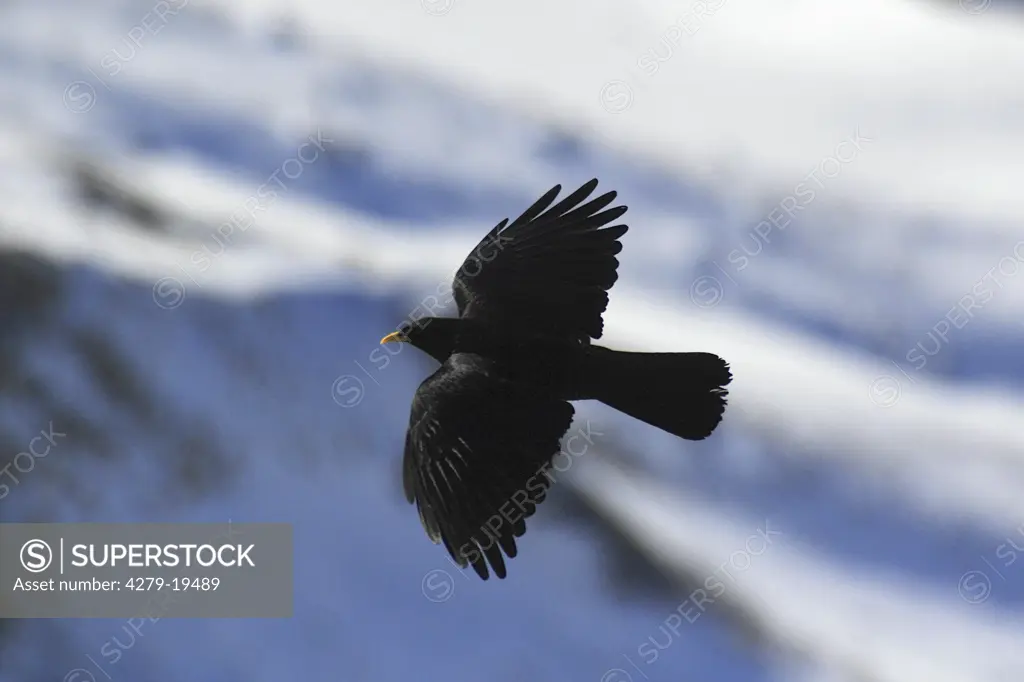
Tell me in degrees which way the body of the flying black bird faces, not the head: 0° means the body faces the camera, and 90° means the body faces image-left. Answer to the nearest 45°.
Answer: approximately 90°
